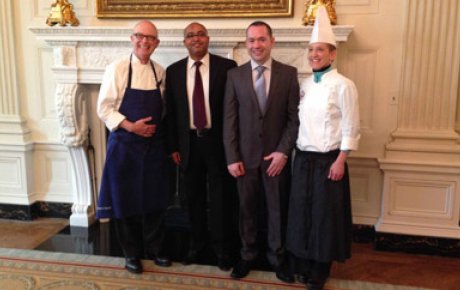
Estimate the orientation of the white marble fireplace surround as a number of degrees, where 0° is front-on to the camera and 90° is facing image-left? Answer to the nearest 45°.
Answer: approximately 0°

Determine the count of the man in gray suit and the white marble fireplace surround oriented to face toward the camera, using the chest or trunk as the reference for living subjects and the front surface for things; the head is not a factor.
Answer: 2

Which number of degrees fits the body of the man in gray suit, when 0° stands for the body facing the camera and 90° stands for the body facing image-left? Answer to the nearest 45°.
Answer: approximately 0°

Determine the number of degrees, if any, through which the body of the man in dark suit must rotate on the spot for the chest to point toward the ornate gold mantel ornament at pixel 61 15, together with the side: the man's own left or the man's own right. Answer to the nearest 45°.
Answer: approximately 135° to the man's own right
